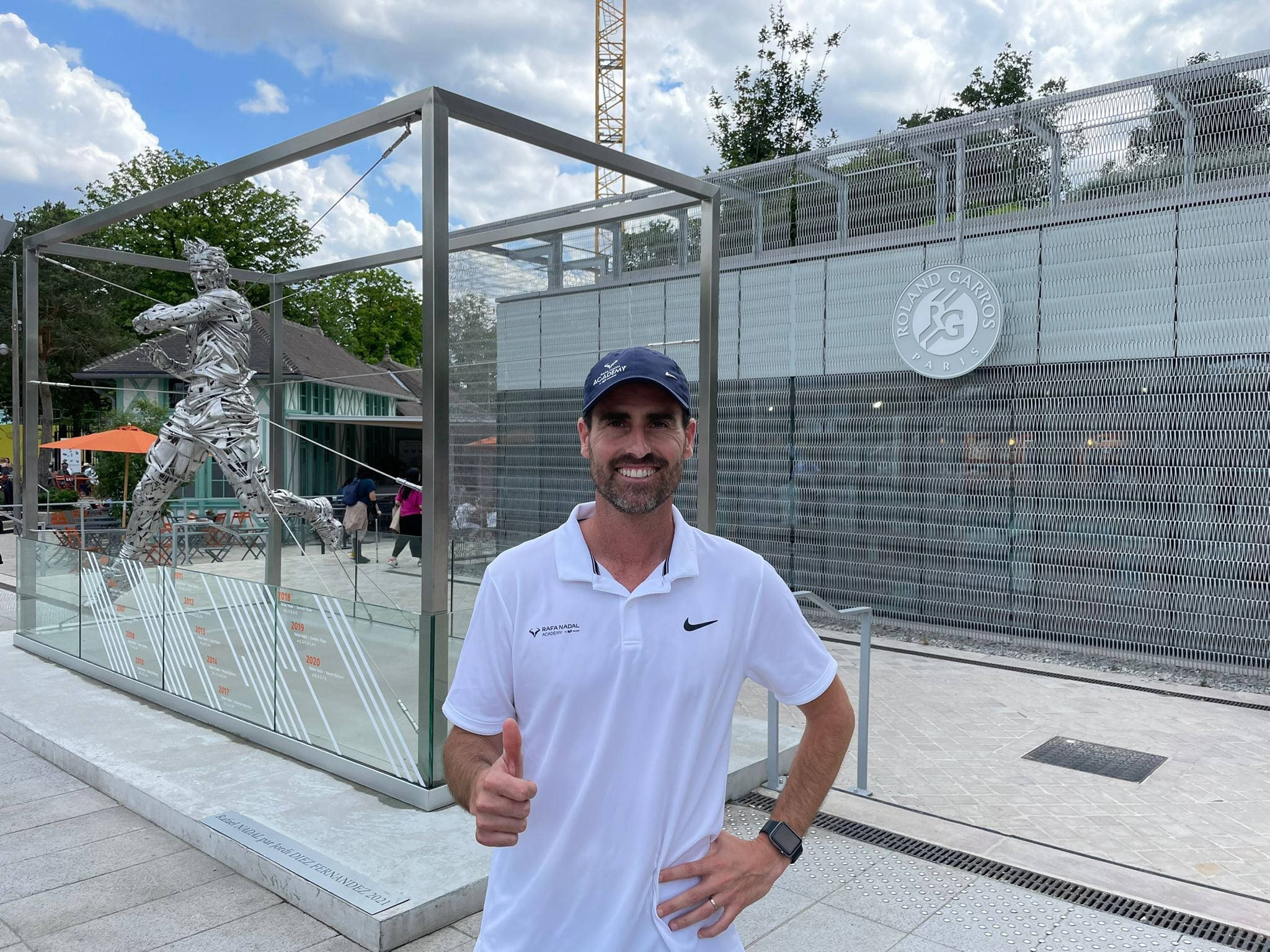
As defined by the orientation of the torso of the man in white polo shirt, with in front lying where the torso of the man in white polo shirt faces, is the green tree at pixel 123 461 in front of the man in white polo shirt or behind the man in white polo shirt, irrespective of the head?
behind

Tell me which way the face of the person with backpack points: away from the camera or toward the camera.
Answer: away from the camera

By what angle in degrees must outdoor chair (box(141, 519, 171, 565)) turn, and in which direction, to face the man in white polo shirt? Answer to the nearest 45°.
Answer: approximately 90° to its left

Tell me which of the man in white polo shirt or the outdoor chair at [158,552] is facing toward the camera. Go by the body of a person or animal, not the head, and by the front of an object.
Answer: the man in white polo shirt

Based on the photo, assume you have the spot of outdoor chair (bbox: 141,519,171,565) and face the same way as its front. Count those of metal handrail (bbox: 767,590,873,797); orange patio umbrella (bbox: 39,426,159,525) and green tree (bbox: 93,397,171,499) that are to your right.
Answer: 2

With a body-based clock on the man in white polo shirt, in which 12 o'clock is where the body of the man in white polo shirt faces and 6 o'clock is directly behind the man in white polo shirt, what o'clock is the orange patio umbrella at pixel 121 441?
The orange patio umbrella is roughly at 5 o'clock from the man in white polo shirt.

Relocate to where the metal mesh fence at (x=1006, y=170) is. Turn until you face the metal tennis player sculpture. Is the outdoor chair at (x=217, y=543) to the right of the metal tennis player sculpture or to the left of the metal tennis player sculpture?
right

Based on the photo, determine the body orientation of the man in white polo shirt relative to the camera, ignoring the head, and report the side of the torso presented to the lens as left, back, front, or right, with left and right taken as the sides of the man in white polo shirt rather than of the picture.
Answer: front

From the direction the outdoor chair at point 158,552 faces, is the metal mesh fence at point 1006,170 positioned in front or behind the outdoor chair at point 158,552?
behind
